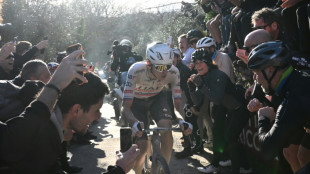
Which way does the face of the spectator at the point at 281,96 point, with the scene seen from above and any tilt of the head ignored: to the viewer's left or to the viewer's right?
to the viewer's left

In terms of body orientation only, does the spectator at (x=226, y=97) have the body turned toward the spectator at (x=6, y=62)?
yes

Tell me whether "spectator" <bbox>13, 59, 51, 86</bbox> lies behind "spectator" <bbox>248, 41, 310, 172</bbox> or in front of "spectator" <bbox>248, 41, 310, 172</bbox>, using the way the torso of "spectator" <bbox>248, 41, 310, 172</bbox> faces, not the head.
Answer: in front

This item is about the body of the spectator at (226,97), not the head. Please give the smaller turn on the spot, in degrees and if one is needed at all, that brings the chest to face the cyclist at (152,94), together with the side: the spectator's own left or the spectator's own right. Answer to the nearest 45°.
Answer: approximately 45° to the spectator's own left

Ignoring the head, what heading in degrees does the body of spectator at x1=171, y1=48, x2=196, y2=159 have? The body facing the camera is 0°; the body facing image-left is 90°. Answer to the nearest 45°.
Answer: approximately 90°

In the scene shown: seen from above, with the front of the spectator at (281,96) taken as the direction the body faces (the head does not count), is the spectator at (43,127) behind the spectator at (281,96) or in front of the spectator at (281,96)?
in front

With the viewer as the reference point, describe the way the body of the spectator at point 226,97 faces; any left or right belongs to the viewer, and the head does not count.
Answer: facing to the left of the viewer

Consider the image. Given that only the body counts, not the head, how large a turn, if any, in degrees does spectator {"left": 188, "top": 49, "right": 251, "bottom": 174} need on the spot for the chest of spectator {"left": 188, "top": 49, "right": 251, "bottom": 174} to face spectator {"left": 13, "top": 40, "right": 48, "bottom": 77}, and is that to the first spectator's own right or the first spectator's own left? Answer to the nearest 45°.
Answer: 0° — they already face them

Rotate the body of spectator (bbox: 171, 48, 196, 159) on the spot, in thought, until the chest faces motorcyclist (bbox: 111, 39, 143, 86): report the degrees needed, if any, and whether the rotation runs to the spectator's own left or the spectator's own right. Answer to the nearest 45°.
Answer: approximately 45° to the spectator's own right
